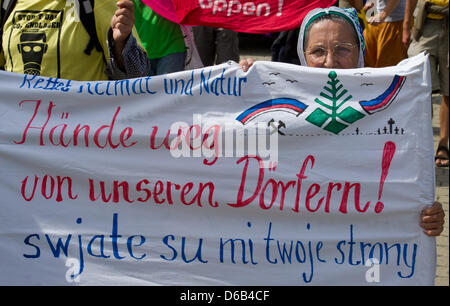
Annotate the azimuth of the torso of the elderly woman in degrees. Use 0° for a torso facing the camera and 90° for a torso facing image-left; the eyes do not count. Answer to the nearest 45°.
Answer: approximately 0°

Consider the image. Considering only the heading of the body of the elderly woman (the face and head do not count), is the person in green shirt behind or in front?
behind

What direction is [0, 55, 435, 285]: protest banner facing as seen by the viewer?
toward the camera

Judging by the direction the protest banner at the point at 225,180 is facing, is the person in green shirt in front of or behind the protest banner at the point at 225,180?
behind
